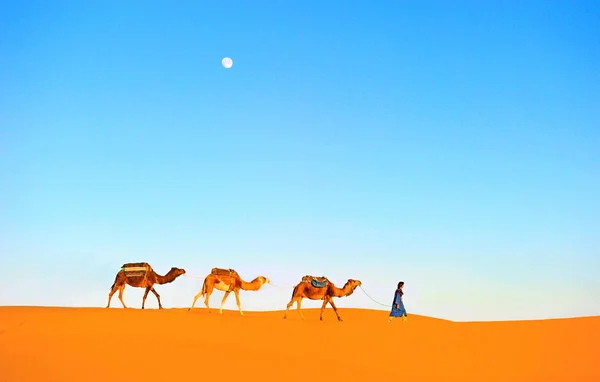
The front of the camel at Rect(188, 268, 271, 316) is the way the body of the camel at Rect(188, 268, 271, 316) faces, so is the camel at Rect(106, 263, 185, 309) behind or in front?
behind

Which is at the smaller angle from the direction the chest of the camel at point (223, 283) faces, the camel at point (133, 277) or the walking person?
the walking person

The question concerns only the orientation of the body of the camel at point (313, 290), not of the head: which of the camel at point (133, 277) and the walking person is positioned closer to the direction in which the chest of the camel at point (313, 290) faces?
the walking person

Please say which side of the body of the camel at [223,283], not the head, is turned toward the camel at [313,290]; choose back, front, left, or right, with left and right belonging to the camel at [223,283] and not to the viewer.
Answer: front

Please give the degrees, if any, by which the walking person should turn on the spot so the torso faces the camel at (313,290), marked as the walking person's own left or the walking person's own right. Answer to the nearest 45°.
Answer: approximately 180°

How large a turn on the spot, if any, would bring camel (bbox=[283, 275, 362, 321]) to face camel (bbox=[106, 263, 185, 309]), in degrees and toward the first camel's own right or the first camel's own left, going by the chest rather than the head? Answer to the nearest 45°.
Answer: approximately 180°

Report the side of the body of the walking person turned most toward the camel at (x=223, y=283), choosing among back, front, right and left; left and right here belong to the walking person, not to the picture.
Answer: back

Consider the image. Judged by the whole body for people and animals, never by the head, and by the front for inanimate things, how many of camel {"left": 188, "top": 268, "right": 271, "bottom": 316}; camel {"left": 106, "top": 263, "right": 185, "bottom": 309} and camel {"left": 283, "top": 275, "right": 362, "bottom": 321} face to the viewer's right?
3

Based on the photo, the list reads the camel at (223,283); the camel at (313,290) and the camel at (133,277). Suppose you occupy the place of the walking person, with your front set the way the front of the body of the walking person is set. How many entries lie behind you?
3

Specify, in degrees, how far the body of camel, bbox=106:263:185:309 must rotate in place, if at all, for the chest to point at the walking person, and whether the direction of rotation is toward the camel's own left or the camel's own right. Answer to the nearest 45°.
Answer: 0° — it already faces them

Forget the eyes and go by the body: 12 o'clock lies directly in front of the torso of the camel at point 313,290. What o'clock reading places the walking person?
The walking person is roughly at 12 o'clock from the camel.

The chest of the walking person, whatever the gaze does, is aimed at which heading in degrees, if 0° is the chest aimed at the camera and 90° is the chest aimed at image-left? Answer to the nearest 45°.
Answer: approximately 270°

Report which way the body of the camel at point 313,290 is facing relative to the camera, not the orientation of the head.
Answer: to the viewer's right

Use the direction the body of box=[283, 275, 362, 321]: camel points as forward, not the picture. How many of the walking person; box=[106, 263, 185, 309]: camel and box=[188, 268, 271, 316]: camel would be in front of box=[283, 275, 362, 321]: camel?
1

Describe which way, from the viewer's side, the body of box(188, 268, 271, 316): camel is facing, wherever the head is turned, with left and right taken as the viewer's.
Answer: facing to the right of the viewer

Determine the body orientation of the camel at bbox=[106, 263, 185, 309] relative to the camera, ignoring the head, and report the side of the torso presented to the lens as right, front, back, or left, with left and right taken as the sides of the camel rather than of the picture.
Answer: right

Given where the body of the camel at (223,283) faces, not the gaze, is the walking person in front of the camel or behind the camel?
in front
